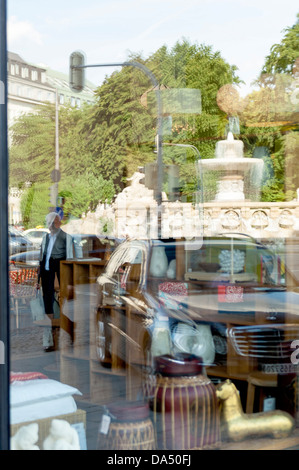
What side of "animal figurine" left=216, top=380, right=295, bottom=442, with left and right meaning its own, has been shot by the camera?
left

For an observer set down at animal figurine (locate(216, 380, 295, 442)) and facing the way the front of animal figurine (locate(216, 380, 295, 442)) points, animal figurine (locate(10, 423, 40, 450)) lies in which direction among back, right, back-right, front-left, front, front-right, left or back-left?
front-left

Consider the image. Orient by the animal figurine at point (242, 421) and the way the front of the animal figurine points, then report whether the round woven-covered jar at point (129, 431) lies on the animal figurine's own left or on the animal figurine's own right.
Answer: on the animal figurine's own left

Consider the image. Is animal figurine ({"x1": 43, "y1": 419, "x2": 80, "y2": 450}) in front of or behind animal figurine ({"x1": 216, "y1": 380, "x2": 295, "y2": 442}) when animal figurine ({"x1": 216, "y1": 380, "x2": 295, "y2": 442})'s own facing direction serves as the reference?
in front
